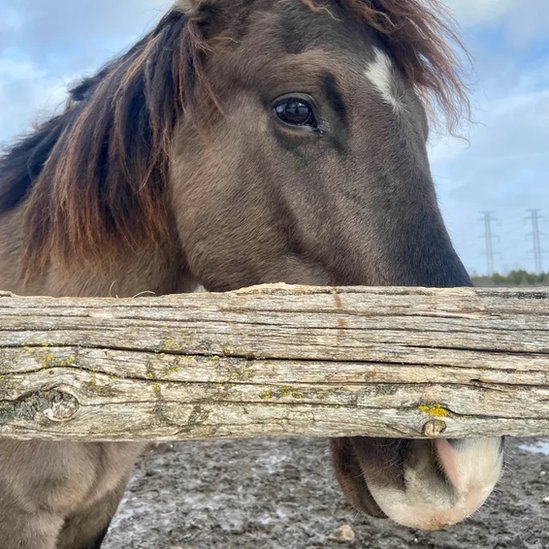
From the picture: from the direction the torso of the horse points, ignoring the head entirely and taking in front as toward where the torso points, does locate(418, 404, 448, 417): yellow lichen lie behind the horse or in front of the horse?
in front

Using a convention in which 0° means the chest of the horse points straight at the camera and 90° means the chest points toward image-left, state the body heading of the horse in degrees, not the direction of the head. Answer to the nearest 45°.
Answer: approximately 315°
